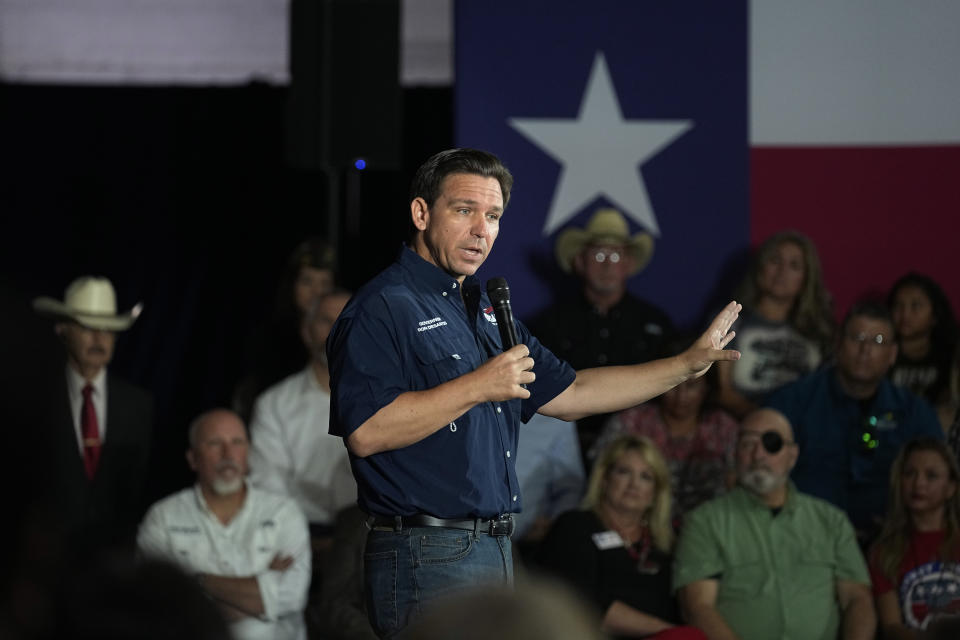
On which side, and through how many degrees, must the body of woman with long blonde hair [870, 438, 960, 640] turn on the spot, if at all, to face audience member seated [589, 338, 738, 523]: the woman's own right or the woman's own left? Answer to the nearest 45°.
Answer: approximately 90° to the woman's own right

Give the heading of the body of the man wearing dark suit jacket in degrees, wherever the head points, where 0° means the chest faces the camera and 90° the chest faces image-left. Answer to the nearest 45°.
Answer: approximately 0°

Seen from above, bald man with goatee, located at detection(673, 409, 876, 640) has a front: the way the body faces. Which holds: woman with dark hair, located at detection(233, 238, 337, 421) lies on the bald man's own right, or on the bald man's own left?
on the bald man's own right

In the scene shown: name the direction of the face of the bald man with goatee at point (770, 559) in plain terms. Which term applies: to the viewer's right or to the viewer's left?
to the viewer's left

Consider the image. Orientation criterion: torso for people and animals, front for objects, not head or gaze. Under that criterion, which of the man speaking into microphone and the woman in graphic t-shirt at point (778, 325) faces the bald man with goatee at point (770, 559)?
the woman in graphic t-shirt

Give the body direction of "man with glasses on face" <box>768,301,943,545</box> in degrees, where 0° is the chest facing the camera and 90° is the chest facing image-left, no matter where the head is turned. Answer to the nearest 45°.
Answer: approximately 0°

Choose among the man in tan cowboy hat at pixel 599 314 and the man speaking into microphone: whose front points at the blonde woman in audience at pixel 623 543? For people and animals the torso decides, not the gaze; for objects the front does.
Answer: the man in tan cowboy hat

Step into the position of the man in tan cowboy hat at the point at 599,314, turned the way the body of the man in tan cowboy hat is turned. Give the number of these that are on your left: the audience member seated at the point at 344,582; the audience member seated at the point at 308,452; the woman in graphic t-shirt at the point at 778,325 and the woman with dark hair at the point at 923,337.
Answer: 2
